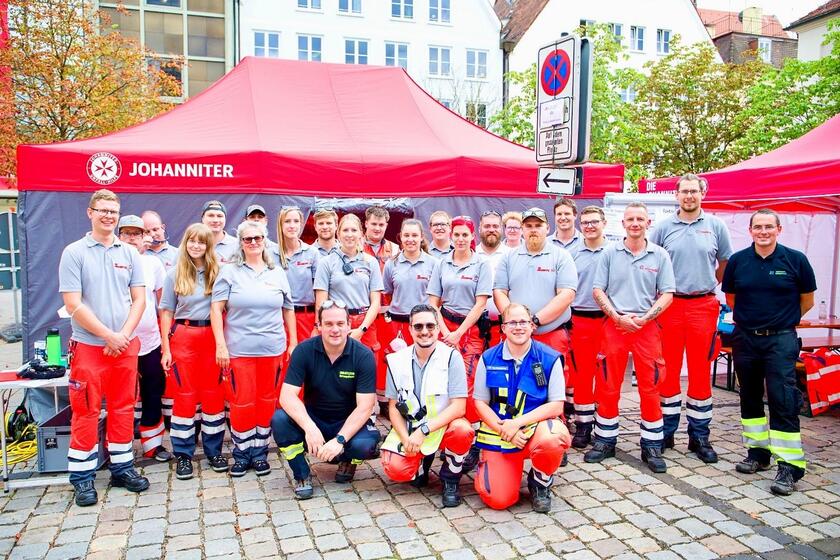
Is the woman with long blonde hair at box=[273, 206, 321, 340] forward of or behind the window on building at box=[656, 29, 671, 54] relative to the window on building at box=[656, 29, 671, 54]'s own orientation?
forward

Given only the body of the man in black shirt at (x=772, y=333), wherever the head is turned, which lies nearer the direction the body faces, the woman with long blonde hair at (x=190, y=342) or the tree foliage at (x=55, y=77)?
the woman with long blonde hair

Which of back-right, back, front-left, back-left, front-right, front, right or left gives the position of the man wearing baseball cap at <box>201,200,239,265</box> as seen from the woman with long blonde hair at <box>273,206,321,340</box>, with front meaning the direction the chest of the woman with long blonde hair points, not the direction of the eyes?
right

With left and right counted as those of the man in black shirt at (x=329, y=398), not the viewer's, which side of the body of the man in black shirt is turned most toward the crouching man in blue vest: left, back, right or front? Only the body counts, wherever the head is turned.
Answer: left

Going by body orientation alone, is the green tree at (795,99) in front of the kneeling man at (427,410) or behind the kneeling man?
behind

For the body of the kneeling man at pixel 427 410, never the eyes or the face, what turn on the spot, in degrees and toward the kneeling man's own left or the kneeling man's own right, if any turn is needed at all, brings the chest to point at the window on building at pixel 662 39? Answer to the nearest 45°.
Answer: approximately 180°

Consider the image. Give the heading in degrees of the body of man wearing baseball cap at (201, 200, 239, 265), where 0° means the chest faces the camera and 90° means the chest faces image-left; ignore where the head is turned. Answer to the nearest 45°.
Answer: approximately 0°
